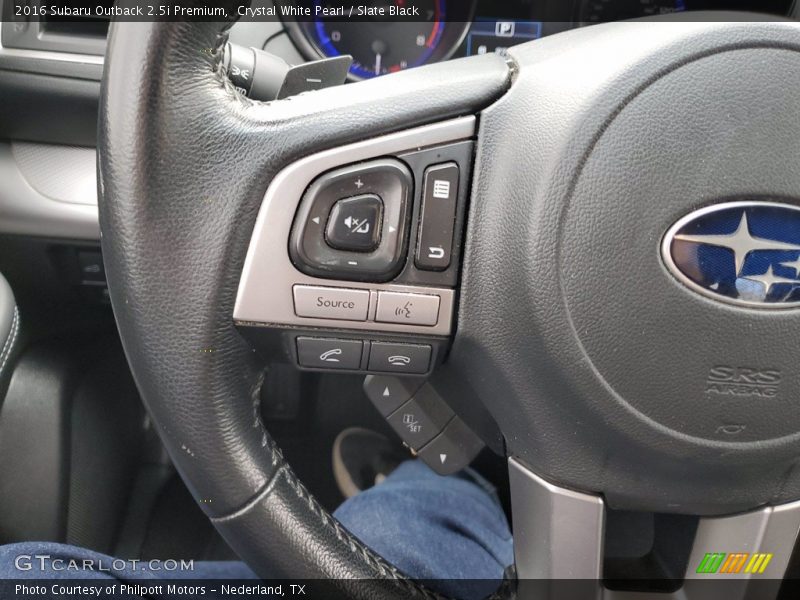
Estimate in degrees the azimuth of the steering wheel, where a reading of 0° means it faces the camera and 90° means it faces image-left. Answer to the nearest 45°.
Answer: approximately 0°
